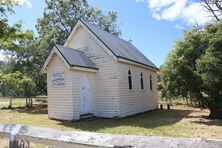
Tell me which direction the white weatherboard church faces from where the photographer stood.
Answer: facing the viewer and to the left of the viewer

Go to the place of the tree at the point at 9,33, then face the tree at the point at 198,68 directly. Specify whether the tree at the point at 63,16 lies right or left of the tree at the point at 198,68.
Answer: left

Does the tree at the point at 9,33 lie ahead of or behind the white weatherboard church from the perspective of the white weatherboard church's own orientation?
ahead

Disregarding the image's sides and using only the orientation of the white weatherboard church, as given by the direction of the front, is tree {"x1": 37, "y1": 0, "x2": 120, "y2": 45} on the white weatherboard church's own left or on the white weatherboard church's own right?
on the white weatherboard church's own right

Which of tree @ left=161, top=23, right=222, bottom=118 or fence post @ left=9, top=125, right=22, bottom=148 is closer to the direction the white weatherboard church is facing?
the fence post

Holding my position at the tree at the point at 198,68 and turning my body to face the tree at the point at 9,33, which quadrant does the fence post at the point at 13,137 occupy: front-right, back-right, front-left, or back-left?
front-left

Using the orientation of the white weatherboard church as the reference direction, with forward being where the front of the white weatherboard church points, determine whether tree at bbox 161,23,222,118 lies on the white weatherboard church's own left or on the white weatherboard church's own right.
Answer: on the white weatherboard church's own left

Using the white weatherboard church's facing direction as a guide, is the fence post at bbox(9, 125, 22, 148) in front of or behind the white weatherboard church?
in front

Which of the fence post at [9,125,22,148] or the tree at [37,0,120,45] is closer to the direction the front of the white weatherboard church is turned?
the fence post
